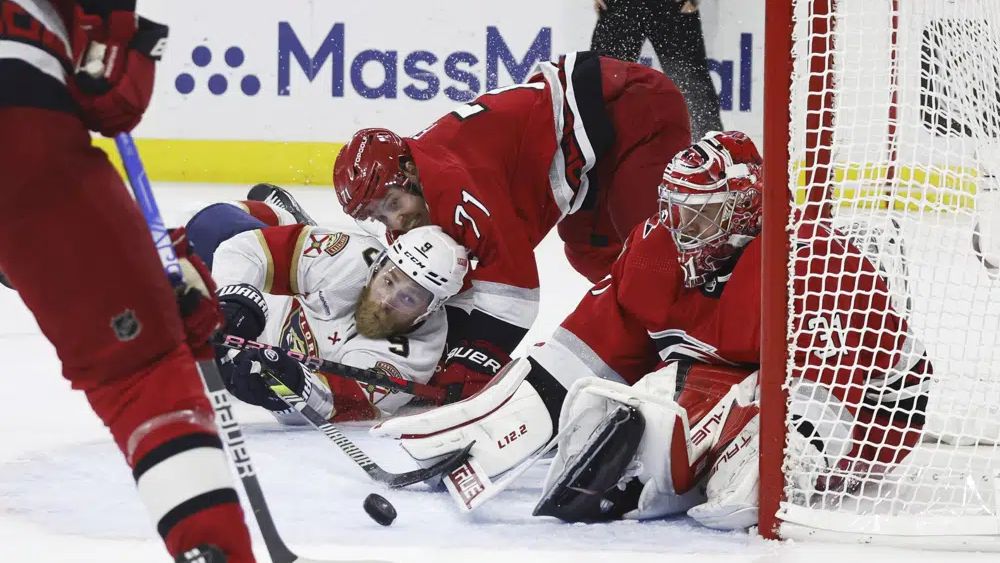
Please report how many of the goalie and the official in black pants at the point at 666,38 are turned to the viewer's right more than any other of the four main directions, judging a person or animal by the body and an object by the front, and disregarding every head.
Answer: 0

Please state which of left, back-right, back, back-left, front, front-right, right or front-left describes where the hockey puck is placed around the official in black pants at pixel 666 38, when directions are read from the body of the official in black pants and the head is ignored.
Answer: front

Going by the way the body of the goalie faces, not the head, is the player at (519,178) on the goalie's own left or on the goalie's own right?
on the goalie's own right

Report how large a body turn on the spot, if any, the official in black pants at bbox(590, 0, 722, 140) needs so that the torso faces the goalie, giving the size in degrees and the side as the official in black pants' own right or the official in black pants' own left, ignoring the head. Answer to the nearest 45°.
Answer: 0° — they already face them

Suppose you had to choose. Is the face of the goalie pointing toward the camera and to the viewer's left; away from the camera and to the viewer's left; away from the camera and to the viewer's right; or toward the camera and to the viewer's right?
toward the camera and to the viewer's left

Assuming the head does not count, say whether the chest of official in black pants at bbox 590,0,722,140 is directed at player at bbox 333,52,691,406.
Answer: yes

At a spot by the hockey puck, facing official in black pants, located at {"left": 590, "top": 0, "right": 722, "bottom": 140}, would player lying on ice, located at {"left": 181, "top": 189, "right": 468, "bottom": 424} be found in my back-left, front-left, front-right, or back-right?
front-left

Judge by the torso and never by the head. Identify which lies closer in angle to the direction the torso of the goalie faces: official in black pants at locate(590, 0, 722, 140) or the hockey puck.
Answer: the hockey puck

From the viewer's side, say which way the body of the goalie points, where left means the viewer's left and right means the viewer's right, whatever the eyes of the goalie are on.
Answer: facing the viewer and to the left of the viewer

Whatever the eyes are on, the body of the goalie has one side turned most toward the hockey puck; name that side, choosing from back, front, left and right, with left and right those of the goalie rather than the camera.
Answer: front

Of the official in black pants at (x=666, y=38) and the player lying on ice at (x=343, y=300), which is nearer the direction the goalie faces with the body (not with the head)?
the player lying on ice

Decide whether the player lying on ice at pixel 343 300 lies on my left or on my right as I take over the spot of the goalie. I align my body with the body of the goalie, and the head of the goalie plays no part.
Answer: on my right

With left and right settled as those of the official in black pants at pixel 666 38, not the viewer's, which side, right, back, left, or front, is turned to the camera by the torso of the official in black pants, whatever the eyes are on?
front
